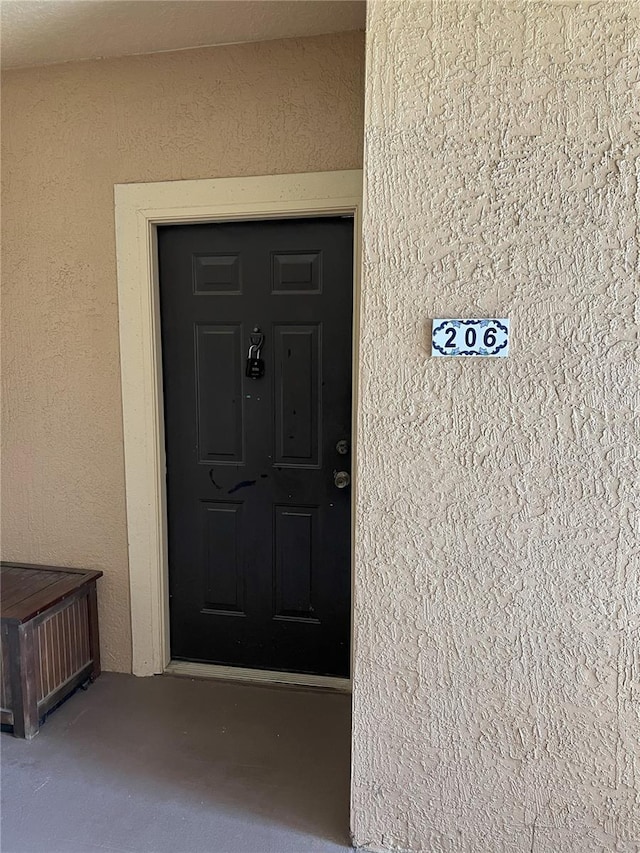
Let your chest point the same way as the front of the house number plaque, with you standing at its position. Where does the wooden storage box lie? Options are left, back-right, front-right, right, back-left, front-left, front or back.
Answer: right

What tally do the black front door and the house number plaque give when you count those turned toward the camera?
2

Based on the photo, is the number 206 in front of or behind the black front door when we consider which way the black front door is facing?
in front

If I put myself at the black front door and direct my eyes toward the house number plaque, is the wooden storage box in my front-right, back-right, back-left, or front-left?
back-right

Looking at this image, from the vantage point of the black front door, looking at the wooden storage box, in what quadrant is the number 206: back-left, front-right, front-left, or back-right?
back-left

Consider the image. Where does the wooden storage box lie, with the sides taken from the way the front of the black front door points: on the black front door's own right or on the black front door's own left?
on the black front door's own right

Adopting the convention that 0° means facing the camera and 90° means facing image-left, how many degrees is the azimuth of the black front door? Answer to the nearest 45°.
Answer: approximately 0°

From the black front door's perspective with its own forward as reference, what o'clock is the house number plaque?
The house number plaque is roughly at 11 o'clock from the black front door.
